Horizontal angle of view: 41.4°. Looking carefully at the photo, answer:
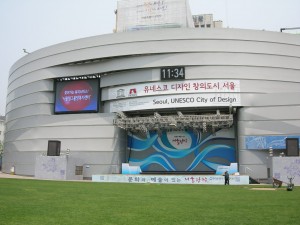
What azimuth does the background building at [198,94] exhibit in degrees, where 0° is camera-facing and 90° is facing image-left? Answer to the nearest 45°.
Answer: approximately 0°
